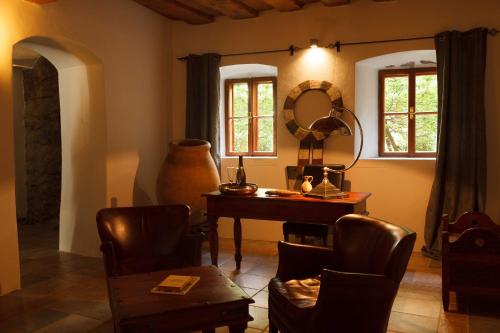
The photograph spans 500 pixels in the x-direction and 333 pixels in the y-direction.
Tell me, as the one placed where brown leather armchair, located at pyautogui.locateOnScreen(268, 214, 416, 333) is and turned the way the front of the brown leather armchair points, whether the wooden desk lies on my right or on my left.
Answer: on my right

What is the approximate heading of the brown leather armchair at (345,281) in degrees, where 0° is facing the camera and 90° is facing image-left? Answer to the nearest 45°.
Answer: approximately 45°

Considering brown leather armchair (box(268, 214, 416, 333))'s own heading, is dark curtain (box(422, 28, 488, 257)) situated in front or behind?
behind

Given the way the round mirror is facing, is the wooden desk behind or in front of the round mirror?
in front

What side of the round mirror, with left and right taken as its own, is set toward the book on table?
front

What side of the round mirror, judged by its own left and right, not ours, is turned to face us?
front

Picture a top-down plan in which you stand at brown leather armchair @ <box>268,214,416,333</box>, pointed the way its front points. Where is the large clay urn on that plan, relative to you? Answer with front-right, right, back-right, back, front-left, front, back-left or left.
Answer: right

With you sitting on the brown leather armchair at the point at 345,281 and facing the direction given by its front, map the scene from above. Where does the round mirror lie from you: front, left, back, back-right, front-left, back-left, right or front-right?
back-right

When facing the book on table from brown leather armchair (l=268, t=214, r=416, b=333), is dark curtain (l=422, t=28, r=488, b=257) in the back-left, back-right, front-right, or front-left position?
back-right

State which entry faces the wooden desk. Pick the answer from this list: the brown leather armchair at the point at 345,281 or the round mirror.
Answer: the round mirror

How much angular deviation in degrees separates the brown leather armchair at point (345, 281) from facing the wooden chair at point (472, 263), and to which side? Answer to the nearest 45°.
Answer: approximately 180°

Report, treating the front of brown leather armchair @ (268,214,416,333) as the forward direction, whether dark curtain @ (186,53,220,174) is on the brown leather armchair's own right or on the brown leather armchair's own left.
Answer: on the brown leather armchair's own right

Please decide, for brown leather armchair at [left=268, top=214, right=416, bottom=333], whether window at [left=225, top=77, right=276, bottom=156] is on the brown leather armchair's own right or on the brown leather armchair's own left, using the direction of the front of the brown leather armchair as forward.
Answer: on the brown leather armchair's own right

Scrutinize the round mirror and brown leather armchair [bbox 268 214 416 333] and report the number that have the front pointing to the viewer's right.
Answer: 0

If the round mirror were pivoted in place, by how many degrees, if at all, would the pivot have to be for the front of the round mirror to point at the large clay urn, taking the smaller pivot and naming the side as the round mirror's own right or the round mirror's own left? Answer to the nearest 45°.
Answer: approximately 90° to the round mirror's own right

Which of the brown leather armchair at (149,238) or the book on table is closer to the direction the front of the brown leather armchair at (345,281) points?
the book on table
